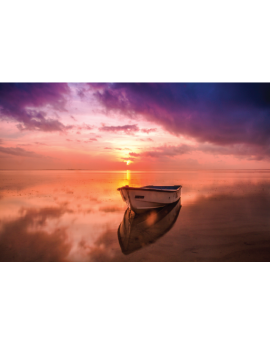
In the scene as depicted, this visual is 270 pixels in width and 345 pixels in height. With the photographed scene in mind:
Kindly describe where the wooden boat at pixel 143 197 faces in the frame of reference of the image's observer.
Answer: facing the viewer and to the left of the viewer
